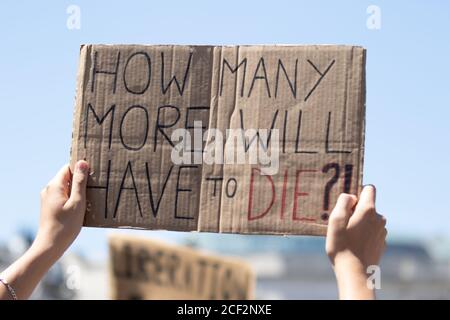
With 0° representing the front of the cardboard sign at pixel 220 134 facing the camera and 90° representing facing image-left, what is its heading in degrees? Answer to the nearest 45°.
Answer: approximately 0°

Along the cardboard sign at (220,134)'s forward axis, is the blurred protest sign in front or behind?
behind

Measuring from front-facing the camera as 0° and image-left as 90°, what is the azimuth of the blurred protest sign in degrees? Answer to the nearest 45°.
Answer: approximately 0°

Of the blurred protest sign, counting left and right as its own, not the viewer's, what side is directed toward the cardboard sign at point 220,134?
front

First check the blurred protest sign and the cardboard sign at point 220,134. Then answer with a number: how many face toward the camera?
2
